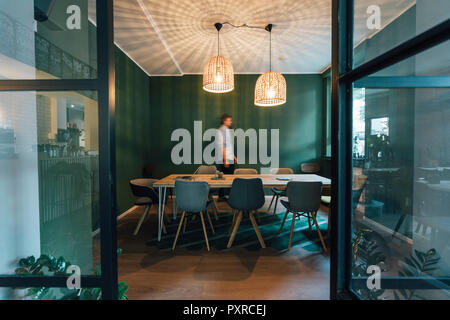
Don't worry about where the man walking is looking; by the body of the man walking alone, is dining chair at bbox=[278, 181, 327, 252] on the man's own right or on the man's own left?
on the man's own right

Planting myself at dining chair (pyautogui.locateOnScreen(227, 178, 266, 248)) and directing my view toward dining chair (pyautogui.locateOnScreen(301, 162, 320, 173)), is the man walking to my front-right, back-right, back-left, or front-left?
front-left

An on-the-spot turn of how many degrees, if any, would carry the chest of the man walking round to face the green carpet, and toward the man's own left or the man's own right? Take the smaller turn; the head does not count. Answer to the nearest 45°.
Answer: approximately 90° to the man's own right

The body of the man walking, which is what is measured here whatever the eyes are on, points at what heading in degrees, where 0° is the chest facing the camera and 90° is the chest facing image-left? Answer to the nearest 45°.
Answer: approximately 270°

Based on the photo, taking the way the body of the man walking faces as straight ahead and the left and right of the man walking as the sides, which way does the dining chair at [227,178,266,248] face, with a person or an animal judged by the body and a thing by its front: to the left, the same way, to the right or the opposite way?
to the left

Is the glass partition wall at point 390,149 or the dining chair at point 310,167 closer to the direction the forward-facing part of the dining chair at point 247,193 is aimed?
the dining chair

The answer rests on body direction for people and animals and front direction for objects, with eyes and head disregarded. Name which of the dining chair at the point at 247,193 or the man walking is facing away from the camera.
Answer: the dining chair

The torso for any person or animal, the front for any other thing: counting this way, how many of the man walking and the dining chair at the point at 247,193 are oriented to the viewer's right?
1

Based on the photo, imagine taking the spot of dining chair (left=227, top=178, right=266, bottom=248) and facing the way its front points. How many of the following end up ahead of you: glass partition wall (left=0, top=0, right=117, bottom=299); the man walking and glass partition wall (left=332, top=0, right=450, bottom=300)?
1

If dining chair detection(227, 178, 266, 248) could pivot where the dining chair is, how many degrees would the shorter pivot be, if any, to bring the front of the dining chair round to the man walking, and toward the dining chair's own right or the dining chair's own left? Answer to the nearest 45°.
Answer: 0° — it already faces them

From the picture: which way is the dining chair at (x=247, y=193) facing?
away from the camera
